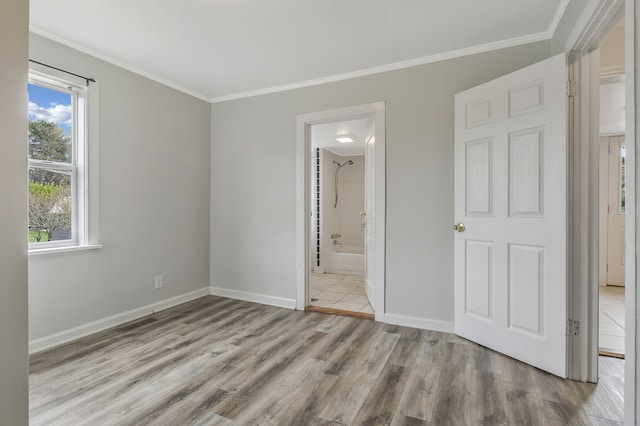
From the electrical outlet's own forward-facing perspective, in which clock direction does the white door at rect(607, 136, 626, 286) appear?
The white door is roughly at 11 o'clock from the electrical outlet.

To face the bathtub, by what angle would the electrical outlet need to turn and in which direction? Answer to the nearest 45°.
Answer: approximately 45° to its left

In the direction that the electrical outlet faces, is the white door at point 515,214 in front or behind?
in front

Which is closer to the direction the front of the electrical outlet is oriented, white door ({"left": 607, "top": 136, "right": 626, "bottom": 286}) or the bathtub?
the white door

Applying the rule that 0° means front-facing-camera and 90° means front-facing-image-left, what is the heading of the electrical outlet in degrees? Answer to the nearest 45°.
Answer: approximately 315°

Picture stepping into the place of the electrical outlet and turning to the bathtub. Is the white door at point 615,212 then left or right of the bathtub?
right

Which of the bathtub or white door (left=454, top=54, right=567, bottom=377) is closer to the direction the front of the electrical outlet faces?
the white door
